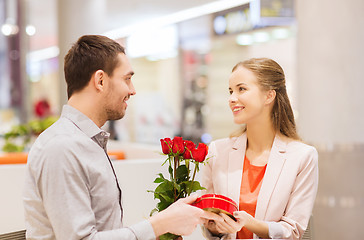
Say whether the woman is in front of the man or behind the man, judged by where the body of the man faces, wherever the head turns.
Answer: in front

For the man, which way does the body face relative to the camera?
to the viewer's right

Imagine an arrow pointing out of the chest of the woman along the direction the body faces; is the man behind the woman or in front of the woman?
in front

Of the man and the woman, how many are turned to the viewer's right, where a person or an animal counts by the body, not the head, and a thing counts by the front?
1

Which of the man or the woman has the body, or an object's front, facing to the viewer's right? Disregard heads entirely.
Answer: the man

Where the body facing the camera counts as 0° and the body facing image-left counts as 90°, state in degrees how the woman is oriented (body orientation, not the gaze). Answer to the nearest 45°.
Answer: approximately 45°

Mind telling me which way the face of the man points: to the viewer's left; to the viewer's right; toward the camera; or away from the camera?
to the viewer's right

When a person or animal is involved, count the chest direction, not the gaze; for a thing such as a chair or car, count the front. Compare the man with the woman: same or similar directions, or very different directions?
very different directions
